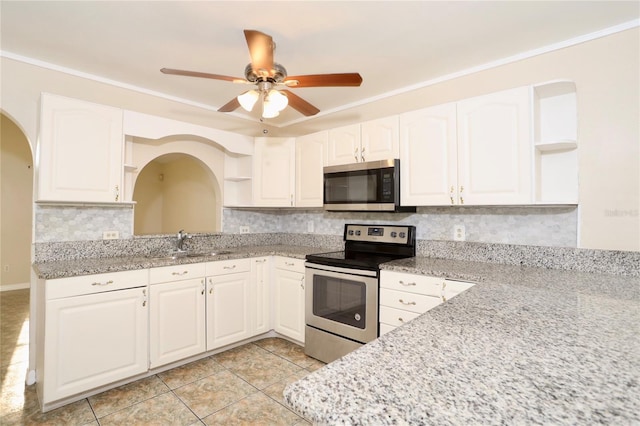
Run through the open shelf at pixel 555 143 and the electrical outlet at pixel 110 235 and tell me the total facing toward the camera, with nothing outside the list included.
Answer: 2

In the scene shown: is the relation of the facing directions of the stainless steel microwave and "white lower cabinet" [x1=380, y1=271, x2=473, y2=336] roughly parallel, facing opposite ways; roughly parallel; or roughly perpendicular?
roughly parallel

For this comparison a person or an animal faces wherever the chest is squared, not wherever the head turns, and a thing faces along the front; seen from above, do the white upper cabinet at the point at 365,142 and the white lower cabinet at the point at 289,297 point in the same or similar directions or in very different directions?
same or similar directions

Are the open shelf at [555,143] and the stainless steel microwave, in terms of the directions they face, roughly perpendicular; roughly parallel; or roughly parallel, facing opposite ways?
roughly parallel

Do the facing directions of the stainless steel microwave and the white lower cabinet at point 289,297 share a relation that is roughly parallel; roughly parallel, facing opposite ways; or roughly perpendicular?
roughly parallel

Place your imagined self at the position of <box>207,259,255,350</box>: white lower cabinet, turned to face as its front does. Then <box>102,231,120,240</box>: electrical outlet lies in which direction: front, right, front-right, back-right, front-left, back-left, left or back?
back-right

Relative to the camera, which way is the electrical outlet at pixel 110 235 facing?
toward the camera

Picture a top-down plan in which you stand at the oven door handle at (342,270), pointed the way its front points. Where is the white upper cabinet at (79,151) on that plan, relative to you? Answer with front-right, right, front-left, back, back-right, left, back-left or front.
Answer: front-right

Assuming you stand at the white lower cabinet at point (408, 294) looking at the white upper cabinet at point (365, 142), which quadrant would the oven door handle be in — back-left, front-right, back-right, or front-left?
front-left

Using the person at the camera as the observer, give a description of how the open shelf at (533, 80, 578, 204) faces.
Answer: facing the viewer

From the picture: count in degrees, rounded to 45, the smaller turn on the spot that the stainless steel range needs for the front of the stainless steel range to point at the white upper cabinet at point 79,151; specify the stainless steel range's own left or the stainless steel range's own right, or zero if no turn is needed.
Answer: approximately 45° to the stainless steel range's own right

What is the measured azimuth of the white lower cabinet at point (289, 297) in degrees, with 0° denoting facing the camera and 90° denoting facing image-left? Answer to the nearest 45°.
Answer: approximately 45°

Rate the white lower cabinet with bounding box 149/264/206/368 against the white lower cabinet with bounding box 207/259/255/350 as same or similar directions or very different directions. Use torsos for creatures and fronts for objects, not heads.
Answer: same or similar directions

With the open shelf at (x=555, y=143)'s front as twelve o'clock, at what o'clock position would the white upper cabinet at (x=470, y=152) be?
The white upper cabinet is roughly at 2 o'clock from the open shelf.
